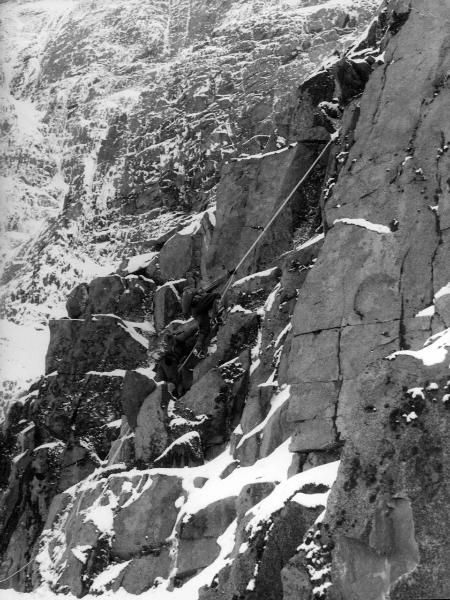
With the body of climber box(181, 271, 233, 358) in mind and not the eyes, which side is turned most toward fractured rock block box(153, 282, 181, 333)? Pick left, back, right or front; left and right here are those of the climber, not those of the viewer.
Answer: left

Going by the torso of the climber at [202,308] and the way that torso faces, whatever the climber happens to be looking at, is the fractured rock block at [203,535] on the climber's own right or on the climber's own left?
on the climber's own right

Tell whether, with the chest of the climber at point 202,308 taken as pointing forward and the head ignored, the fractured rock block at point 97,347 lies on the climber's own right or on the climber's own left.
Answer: on the climber's own left
